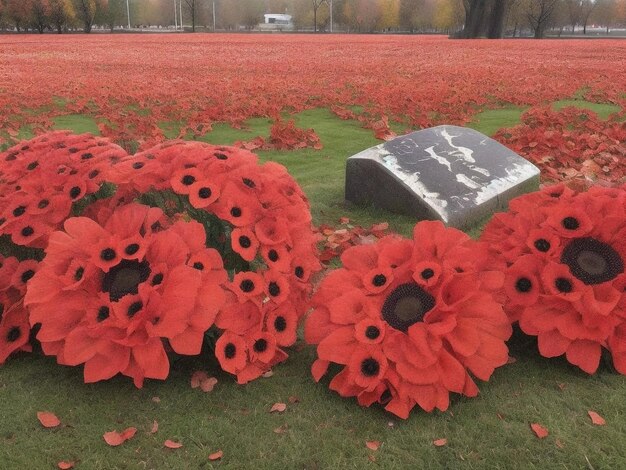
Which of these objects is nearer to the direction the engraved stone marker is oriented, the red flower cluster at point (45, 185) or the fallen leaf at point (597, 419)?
the fallen leaf

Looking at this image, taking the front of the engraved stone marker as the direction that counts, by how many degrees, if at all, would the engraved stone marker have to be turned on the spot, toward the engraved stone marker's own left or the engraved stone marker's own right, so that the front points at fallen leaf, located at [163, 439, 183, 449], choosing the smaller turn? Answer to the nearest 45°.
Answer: approximately 45° to the engraved stone marker's own right

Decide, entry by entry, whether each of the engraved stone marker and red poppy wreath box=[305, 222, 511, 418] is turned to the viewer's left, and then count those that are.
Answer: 0

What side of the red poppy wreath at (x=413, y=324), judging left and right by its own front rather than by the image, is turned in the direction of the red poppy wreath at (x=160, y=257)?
right

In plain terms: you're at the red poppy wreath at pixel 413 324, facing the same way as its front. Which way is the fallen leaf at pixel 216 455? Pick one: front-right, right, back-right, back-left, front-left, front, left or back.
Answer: front-right

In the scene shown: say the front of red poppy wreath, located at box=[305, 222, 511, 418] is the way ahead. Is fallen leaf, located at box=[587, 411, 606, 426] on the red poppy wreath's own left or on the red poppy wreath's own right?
on the red poppy wreath's own left

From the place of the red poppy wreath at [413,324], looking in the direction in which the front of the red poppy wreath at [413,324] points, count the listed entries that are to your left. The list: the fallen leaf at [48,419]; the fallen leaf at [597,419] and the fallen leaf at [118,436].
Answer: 1

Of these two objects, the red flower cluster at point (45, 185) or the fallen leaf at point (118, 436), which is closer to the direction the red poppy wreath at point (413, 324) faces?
the fallen leaf

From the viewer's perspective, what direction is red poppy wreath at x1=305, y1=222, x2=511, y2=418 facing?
toward the camera

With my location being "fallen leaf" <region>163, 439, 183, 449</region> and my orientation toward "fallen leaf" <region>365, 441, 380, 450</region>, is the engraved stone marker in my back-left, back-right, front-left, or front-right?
front-left

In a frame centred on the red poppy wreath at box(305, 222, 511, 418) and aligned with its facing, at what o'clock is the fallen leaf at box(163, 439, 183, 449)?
The fallen leaf is roughly at 2 o'clock from the red poppy wreath.

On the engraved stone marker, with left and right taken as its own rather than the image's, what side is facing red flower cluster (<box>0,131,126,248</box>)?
right

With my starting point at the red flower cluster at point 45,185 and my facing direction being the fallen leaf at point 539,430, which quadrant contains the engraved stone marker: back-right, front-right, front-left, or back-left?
front-left

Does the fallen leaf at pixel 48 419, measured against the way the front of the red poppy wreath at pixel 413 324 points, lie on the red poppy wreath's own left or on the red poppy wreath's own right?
on the red poppy wreath's own right

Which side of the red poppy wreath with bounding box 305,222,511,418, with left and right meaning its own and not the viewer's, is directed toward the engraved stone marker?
back

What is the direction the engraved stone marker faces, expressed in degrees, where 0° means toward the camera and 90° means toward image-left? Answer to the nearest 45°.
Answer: approximately 315°
